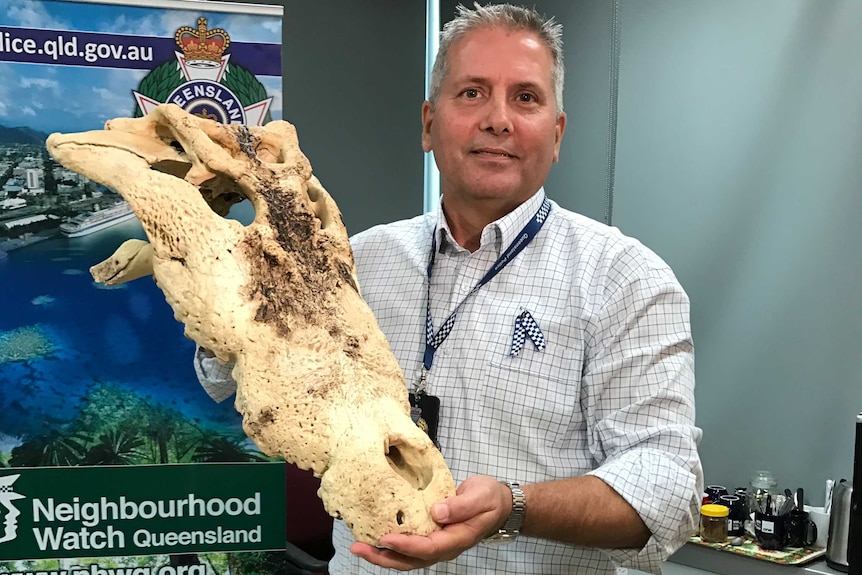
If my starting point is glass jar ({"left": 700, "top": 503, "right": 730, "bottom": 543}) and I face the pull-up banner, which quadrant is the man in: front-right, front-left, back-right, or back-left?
front-left

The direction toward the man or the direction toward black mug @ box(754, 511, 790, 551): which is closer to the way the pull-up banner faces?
the man

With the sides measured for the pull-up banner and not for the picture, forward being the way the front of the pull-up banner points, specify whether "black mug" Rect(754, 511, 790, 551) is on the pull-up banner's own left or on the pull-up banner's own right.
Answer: on the pull-up banner's own left

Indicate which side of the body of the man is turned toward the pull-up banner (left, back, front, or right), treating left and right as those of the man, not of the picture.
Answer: right

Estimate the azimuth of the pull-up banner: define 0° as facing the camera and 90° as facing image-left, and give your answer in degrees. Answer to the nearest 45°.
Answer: approximately 0°

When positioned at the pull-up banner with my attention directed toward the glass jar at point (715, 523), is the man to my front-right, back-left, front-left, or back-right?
front-right

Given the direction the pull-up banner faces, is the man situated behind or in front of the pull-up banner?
in front

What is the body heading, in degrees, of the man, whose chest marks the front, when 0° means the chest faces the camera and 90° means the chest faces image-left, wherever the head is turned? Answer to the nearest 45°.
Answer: approximately 45°

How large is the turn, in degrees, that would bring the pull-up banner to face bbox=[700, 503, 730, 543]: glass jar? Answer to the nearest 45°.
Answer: approximately 90° to its left

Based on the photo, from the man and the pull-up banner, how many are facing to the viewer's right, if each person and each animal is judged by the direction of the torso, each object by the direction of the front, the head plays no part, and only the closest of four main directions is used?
0
